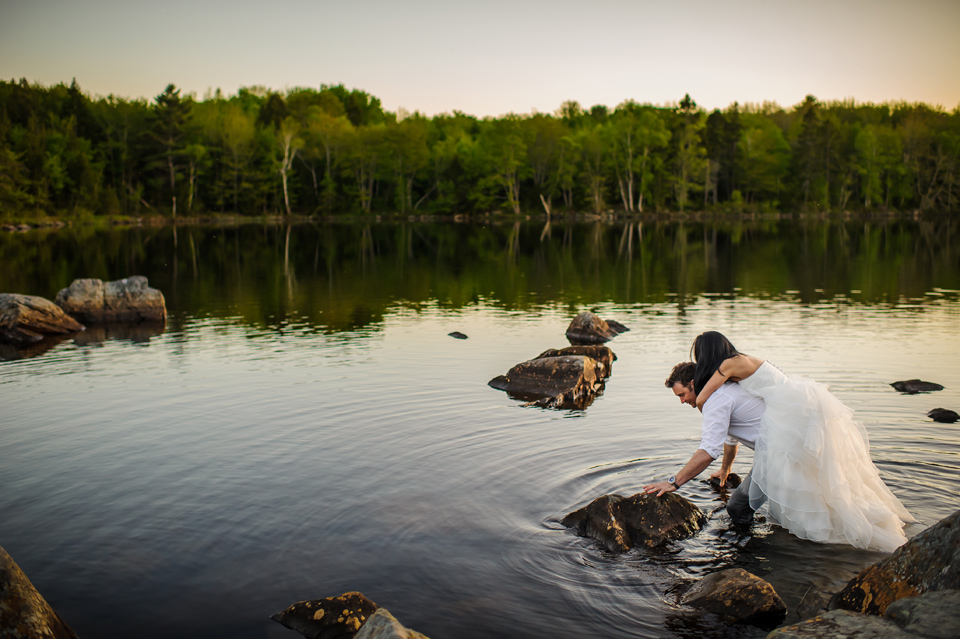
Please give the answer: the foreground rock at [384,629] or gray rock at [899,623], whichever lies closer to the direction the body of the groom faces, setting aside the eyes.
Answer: the foreground rock

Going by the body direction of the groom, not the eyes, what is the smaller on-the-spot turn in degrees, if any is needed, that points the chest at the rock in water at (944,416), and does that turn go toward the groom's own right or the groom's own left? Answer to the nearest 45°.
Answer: approximately 135° to the groom's own right

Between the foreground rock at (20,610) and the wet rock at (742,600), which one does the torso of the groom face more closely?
the foreground rock

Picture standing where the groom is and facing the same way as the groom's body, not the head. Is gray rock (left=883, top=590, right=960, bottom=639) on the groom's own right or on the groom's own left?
on the groom's own left

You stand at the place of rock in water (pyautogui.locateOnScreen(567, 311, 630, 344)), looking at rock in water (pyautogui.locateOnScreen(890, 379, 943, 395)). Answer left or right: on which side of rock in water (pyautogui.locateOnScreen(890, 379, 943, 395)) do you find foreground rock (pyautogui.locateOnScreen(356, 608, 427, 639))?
right

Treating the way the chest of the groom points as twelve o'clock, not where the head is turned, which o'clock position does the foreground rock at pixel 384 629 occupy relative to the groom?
The foreground rock is roughly at 10 o'clock from the groom.

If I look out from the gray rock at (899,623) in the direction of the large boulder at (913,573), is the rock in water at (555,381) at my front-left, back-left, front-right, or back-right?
front-left

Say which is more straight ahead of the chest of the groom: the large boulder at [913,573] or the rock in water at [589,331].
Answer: the rock in water

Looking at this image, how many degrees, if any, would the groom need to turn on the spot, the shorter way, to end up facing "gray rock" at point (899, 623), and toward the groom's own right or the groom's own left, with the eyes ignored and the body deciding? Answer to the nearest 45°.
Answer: approximately 90° to the groom's own left

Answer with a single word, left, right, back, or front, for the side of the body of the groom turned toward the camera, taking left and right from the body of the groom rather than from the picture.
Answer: left

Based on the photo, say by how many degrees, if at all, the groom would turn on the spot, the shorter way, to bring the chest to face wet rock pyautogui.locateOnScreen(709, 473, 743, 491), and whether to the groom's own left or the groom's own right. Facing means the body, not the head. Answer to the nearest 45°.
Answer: approximately 90° to the groom's own right

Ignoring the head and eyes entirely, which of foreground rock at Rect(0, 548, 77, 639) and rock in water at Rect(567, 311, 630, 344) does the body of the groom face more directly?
the foreground rock

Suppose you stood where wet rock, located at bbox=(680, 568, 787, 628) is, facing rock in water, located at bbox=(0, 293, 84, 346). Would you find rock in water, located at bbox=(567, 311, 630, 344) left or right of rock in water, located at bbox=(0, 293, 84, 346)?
right

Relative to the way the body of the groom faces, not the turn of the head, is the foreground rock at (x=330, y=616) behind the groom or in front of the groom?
in front

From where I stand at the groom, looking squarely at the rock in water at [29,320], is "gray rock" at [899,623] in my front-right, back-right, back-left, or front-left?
back-left
